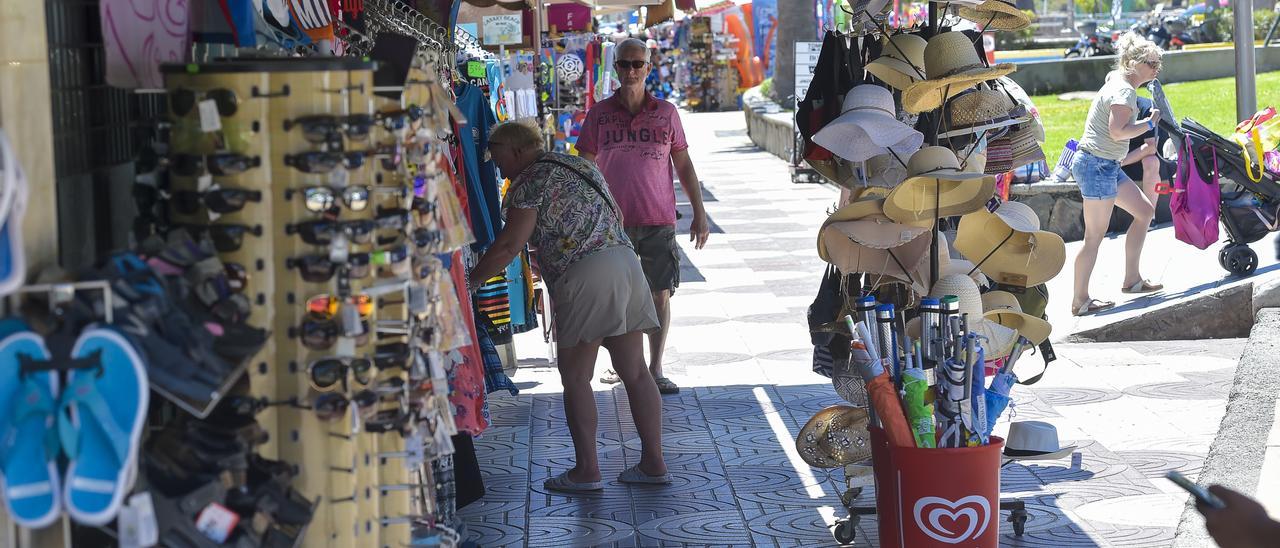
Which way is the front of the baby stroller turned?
to the viewer's right

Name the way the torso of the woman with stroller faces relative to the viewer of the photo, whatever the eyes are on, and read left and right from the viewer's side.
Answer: facing to the right of the viewer

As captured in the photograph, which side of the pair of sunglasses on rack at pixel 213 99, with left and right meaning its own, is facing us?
front

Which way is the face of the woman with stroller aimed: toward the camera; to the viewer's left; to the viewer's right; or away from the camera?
to the viewer's right

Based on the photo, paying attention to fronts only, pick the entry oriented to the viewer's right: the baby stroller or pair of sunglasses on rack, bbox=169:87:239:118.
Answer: the baby stroller

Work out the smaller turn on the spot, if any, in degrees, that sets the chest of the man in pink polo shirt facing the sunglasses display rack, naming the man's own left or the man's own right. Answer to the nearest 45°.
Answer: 0° — they already face it

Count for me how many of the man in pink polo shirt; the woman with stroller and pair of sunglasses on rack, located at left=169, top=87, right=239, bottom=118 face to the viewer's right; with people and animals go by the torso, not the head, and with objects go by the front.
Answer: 1

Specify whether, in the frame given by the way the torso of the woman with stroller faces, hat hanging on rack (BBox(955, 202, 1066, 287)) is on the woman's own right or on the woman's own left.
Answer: on the woman's own right

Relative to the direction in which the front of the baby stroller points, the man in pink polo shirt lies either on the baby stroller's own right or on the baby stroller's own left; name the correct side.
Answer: on the baby stroller's own right

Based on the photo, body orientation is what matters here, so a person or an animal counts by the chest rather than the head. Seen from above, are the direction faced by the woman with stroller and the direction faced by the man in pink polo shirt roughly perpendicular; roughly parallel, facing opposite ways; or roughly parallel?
roughly perpendicular

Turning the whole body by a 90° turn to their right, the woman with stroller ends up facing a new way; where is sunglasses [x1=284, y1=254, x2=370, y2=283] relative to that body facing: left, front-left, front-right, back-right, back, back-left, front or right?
front
